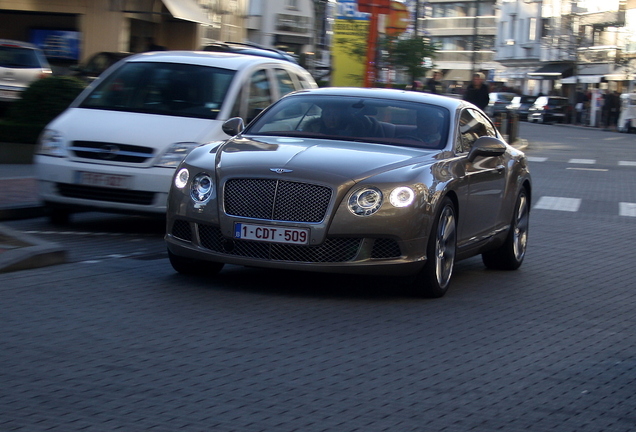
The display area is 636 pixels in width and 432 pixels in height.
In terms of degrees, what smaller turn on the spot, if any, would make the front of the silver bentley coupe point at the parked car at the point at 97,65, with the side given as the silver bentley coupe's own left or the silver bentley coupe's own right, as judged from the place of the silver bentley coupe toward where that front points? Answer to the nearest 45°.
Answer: approximately 135° to the silver bentley coupe's own right

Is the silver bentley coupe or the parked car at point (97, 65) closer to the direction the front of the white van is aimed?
the silver bentley coupe

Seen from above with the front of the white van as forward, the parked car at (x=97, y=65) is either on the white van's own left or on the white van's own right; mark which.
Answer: on the white van's own right

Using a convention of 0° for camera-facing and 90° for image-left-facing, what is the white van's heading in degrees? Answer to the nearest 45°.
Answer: approximately 45°

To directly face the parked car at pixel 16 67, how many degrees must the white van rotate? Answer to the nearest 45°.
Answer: approximately 135° to its right

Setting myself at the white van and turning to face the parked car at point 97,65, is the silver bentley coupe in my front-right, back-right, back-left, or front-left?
back-right

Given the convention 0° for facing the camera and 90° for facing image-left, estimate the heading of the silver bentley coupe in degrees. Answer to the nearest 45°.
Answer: approximately 45°

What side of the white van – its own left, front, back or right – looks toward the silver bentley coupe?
left
